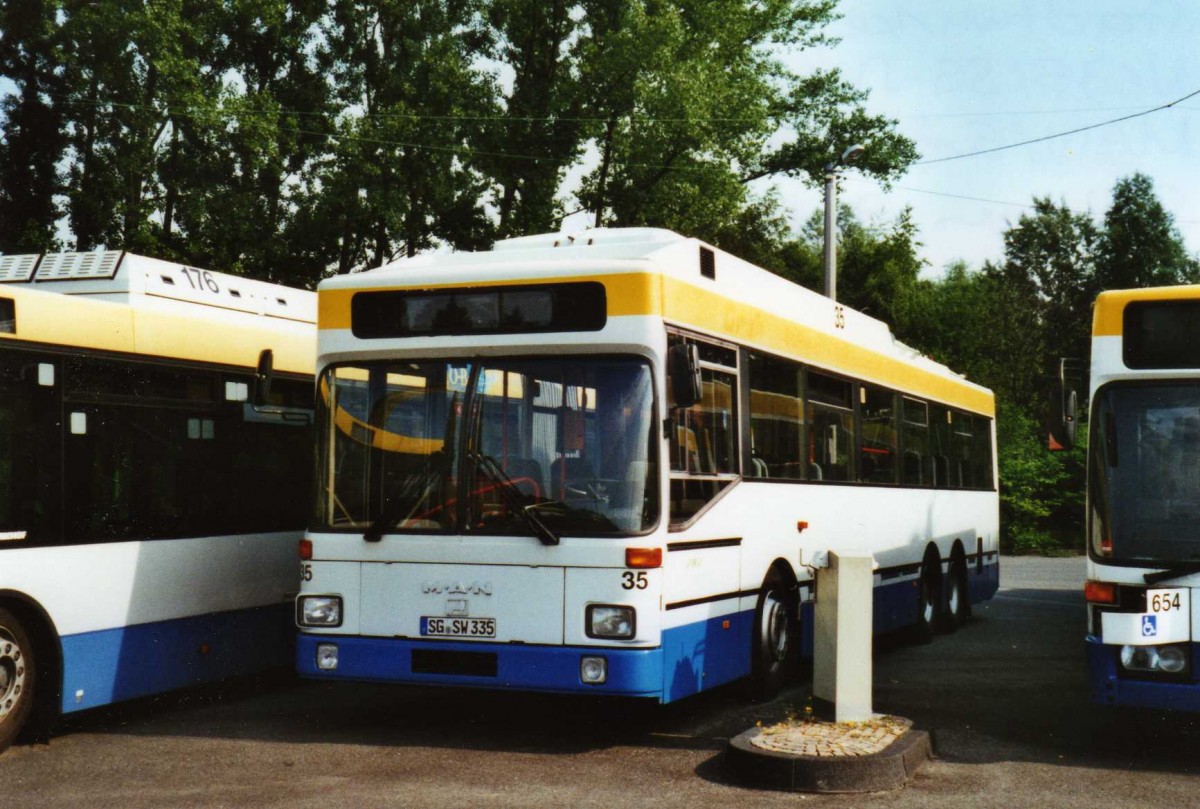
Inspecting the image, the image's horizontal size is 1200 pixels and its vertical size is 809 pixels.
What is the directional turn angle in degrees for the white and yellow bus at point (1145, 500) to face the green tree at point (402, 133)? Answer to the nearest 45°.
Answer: approximately 135° to its right

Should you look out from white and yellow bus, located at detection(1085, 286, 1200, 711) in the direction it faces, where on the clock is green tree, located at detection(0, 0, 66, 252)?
The green tree is roughly at 4 o'clock from the white and yellow bus.

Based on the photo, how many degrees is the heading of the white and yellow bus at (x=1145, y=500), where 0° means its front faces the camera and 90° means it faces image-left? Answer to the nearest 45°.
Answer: approximately 0°

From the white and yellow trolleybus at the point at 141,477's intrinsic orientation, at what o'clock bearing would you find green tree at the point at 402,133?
The green tree is roughly at 5 o'clock from the white and yellow trolleybus.

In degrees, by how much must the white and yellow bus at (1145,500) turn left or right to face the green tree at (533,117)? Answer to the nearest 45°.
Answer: approximately 135° to its right

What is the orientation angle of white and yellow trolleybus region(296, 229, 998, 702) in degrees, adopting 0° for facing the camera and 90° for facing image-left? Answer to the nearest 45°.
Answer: approximately 45°

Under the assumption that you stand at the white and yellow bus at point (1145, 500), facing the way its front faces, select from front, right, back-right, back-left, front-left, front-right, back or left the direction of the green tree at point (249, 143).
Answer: back-right

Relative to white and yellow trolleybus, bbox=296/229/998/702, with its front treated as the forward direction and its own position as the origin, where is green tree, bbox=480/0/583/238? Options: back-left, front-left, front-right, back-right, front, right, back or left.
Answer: back-right
